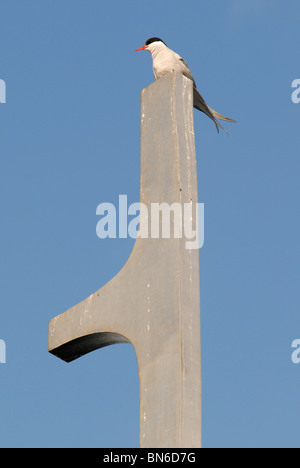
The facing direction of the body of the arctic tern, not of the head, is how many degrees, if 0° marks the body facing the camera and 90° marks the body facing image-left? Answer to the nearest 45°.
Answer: approximately 90°
